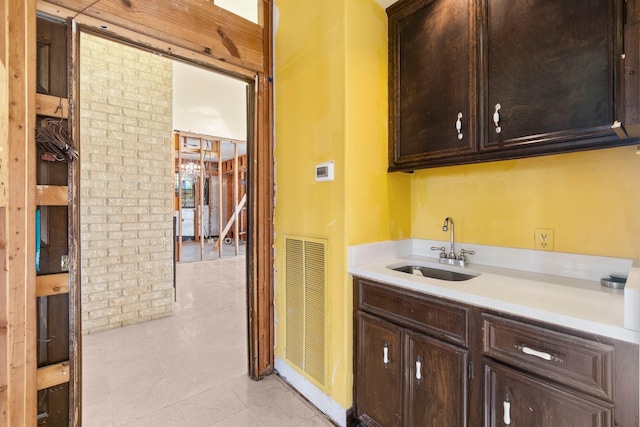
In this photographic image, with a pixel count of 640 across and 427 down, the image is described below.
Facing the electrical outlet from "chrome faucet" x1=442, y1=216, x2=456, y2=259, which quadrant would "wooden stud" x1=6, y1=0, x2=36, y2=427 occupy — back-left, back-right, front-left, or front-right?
back-right

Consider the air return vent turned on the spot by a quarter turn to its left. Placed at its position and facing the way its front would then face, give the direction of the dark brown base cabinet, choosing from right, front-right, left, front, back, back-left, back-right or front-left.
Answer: front

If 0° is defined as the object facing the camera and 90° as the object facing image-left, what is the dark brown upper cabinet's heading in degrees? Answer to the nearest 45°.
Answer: approximately 45°

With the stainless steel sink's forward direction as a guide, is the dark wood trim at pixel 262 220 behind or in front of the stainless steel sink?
in front

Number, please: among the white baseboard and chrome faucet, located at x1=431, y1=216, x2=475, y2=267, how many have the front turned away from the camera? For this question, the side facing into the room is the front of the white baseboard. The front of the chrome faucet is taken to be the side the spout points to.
0
